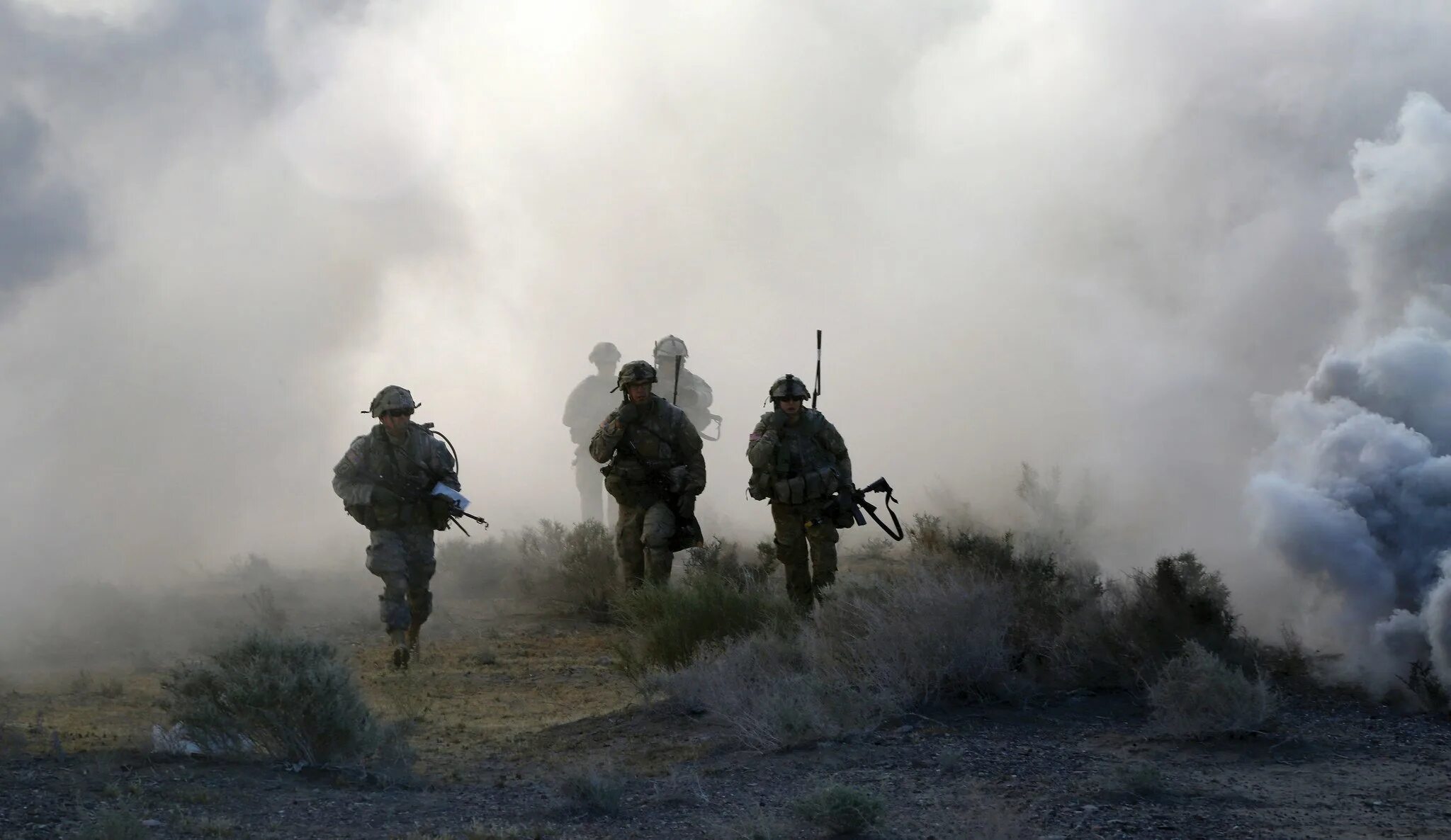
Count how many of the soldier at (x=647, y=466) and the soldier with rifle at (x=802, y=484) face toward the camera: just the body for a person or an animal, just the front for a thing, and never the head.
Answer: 2

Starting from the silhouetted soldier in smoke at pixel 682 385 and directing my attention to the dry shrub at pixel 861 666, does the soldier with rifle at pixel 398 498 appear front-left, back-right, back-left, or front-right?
front-right

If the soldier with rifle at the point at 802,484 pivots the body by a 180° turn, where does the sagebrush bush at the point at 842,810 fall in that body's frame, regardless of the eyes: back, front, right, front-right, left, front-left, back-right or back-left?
back

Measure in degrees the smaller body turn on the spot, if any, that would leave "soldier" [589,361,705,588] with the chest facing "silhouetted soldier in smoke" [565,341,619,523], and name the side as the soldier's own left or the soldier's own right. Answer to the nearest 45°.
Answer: approximately 180°

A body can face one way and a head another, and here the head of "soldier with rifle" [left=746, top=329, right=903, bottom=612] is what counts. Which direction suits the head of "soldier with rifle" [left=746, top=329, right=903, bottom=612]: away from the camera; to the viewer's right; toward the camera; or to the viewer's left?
toward the camera

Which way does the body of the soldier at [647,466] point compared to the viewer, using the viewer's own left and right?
facing the viewer

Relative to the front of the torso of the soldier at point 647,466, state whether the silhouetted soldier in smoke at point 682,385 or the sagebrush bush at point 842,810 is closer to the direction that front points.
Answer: the sagebrush bush

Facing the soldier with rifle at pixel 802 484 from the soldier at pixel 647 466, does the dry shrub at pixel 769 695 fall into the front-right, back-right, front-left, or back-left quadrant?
front-right

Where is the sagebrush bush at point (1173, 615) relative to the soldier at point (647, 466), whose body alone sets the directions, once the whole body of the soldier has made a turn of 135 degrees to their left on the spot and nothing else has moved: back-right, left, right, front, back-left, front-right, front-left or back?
right

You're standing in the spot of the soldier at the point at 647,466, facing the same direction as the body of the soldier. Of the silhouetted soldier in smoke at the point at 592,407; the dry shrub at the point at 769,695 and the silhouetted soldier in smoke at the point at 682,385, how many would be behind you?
2

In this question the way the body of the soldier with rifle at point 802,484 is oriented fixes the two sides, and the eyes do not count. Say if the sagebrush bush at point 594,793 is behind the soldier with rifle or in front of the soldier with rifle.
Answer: in front

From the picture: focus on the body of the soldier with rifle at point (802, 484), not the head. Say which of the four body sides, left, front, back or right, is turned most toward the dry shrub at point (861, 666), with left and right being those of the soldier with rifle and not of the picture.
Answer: front

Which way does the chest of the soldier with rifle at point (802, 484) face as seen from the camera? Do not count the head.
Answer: toward the camera

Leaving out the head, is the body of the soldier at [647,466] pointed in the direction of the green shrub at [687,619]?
yes

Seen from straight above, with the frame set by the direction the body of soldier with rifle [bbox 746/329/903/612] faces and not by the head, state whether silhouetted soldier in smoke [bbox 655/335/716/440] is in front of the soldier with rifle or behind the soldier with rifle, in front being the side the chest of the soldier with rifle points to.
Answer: behind

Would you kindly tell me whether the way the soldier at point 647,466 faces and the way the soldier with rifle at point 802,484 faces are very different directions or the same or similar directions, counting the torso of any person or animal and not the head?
same or similar directions

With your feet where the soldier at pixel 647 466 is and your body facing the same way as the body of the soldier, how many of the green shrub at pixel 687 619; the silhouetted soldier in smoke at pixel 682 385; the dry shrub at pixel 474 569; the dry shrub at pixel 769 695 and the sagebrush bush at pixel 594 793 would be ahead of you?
3

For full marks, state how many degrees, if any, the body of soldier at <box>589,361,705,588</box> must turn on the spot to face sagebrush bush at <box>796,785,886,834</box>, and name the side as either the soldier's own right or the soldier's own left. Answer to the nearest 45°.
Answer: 0° — they already face it

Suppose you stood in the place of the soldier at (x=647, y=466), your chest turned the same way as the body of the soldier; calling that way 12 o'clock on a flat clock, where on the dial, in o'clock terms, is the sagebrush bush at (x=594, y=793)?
The sagebrush bush is roughly at 12 o'clock from the soldier.
